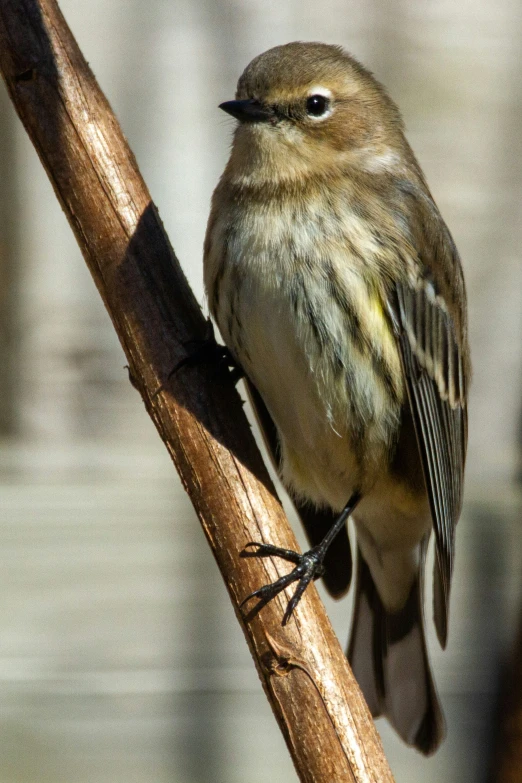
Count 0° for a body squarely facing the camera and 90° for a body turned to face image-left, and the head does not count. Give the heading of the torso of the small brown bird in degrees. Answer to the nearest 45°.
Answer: approximately 45°
